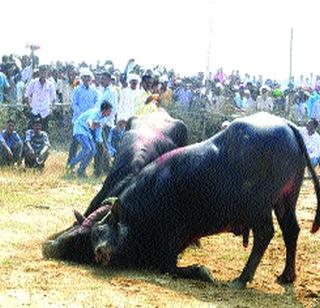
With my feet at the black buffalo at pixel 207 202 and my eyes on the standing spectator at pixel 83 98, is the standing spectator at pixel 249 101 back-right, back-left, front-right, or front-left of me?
front-right

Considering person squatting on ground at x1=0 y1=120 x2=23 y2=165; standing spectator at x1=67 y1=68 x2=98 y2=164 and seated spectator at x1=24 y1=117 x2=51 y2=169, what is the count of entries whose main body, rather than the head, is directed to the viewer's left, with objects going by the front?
0

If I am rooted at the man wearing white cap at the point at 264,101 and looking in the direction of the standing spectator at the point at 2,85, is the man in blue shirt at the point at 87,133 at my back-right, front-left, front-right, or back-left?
front-left

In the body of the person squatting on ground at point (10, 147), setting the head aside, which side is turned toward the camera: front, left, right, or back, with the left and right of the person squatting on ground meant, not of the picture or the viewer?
front

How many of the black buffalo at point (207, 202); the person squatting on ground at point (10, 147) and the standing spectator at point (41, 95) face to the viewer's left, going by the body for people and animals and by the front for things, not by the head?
1

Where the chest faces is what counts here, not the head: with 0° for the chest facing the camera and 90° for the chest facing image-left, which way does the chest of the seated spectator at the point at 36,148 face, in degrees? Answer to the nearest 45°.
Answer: approximately 0°

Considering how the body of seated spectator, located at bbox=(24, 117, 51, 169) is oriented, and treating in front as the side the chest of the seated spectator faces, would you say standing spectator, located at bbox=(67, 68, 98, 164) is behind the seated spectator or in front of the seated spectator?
behind

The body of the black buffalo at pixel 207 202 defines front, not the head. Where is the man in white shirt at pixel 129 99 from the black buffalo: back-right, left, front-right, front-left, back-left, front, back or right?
right

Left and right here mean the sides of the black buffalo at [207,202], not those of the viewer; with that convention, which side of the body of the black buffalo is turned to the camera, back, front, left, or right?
left

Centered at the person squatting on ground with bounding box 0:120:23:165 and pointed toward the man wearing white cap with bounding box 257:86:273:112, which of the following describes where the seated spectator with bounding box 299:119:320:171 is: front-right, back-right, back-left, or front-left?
front-right
